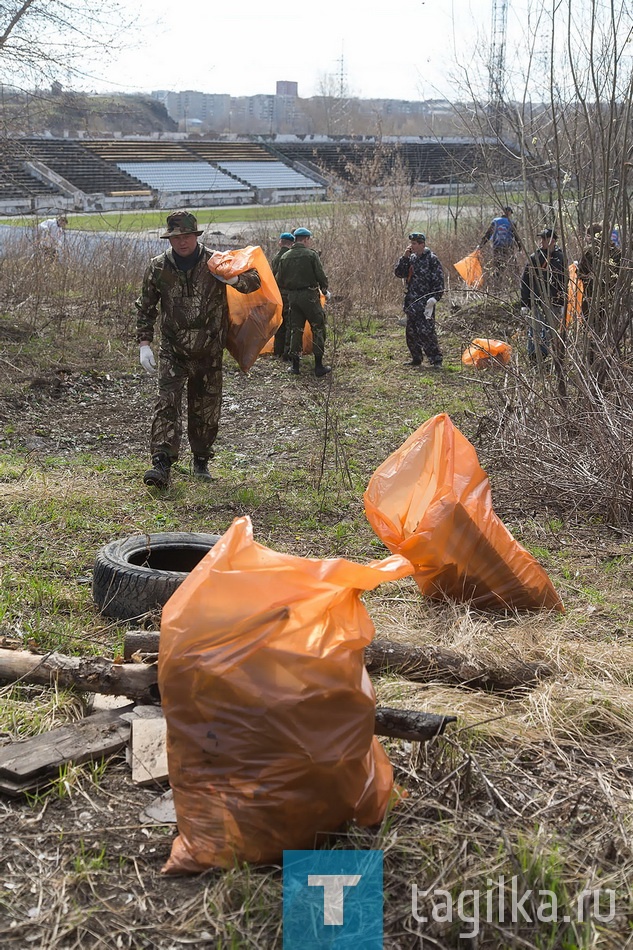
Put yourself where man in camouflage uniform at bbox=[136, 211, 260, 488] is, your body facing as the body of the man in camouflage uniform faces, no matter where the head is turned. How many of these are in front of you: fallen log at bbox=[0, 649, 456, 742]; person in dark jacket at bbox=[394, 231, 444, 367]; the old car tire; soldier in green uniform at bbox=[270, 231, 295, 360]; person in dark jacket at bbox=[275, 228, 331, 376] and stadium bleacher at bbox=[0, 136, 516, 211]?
2

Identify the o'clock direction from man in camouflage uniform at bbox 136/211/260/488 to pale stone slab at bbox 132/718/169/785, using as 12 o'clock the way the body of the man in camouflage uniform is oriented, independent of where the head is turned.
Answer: The pale stone slab is roughly at 12 o'clock from the man in camouflage uniform.

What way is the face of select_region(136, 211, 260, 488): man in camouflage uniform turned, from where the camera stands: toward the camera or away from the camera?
toward the camera

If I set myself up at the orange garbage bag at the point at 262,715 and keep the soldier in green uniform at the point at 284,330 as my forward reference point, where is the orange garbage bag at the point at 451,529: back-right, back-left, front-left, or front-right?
front-right

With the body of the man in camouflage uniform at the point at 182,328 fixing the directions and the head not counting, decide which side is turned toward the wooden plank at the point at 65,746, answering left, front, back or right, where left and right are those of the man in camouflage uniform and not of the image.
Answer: front

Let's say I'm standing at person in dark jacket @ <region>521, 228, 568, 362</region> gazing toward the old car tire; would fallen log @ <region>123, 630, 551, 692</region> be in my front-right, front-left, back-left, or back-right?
front-left

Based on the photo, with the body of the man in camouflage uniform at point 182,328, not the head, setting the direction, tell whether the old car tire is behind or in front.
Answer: in front

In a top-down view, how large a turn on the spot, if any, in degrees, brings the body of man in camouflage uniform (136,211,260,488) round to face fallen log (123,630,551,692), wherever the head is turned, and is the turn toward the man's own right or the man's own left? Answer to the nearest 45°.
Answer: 0° — they already face it

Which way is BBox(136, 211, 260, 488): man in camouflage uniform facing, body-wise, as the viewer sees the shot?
toward the camera

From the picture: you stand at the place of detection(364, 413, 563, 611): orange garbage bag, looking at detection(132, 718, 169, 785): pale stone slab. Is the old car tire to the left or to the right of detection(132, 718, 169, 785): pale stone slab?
right

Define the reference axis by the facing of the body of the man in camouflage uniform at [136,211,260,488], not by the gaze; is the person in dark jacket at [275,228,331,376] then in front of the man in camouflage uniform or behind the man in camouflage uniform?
behind

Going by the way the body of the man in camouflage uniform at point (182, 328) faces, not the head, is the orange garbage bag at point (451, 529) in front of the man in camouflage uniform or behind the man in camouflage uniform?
in front

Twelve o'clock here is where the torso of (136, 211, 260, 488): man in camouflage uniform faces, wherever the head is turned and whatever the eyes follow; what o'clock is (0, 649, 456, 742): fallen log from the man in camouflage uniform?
The fallen log is roughly at 12 o'clock from the man in camouflage uniform.
